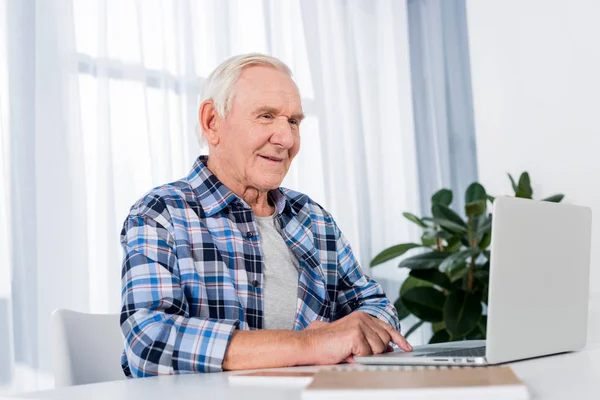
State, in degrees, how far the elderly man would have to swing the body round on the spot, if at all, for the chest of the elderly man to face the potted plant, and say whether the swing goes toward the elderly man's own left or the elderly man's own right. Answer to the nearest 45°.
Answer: approximately 90° to the elderly man's own left

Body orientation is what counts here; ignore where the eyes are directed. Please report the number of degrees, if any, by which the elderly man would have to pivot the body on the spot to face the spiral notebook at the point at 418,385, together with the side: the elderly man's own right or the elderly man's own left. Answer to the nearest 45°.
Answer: approximately 45° to the elderly man's own right

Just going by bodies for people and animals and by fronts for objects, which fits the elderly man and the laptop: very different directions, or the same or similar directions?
very different directions

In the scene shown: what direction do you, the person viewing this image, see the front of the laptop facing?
facing away from the viewer and to the left of the viewer

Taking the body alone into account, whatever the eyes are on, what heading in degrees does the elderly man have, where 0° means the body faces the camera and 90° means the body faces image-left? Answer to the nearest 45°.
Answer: approximately 315°
